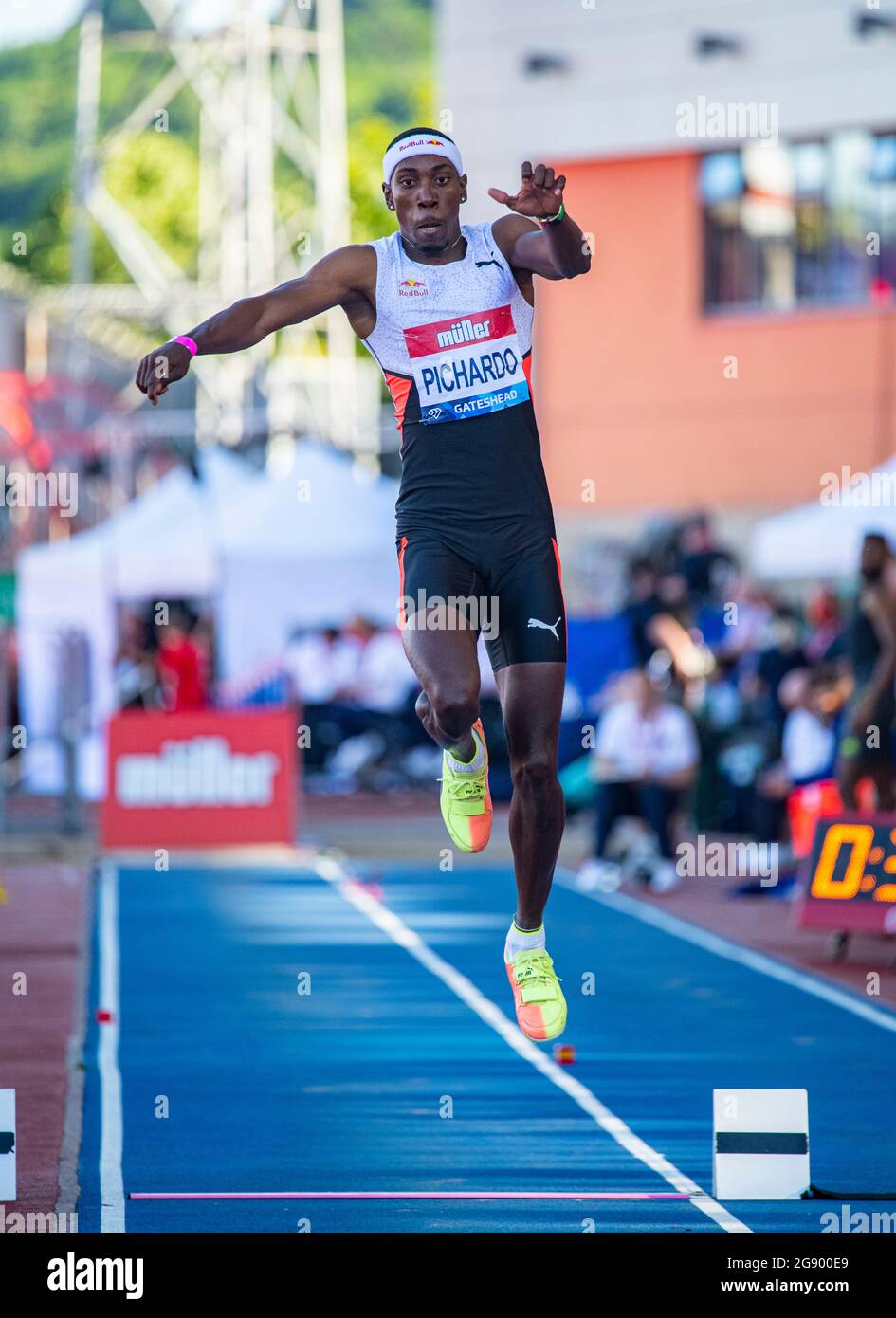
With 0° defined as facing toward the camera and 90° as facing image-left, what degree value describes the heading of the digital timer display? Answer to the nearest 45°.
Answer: approximately 0°

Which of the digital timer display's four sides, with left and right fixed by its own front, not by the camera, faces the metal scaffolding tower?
back

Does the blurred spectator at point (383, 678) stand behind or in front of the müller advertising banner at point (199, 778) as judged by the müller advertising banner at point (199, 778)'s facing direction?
behind

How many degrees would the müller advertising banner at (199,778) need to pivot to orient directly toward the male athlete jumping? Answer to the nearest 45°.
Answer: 0° — it already faces them

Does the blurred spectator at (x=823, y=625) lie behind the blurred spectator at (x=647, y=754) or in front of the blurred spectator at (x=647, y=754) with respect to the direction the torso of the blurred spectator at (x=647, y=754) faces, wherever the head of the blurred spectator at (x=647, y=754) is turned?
behind

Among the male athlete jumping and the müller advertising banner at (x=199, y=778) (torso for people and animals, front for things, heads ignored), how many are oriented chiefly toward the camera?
2

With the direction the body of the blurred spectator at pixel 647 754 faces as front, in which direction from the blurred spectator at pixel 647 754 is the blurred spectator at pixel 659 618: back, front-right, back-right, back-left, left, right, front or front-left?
back
